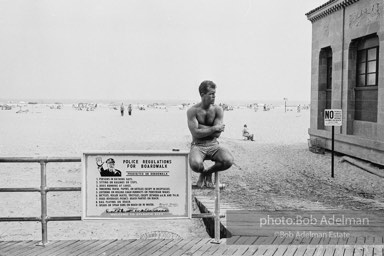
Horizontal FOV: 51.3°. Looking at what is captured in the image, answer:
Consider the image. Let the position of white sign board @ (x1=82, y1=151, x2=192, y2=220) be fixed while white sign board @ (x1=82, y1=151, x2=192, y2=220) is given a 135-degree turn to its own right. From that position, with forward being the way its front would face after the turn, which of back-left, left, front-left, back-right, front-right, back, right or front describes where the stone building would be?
right

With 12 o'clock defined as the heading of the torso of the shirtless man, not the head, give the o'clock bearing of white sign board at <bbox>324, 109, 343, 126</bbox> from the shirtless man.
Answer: The white sign board is roughly at 7 o'clock from the shirtless man.

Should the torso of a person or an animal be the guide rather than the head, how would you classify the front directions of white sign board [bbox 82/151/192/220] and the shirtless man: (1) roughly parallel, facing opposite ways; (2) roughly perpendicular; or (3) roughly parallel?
roughly parallel

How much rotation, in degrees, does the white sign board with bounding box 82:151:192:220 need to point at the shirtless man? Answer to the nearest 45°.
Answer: approximately 90° to its left

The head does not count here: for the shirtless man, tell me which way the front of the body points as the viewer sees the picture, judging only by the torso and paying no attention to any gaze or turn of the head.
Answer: toward the camera

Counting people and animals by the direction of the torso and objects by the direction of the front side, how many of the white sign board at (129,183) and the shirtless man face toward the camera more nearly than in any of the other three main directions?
2

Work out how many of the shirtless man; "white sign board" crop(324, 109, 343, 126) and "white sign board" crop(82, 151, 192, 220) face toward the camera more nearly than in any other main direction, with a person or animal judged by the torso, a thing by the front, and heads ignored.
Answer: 3

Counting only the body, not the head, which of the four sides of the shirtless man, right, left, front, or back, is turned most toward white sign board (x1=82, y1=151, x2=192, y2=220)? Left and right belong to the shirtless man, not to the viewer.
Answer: right

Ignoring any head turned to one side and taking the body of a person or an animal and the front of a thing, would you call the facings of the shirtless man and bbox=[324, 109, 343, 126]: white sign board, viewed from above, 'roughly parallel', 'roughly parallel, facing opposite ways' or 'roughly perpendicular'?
roughly parallel

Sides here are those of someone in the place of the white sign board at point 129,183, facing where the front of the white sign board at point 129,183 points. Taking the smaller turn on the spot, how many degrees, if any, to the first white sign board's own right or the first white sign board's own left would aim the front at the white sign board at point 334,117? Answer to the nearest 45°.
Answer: approximately 135° to the first white sign board's own left

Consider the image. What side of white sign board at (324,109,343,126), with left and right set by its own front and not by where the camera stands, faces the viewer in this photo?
front

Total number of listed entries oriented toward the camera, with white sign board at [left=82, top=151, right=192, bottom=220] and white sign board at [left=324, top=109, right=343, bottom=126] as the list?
2

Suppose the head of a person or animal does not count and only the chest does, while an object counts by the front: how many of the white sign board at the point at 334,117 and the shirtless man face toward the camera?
2

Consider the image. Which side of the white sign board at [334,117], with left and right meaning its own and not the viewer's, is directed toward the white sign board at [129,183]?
front

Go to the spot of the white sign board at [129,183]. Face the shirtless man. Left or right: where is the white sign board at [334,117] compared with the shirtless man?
left
